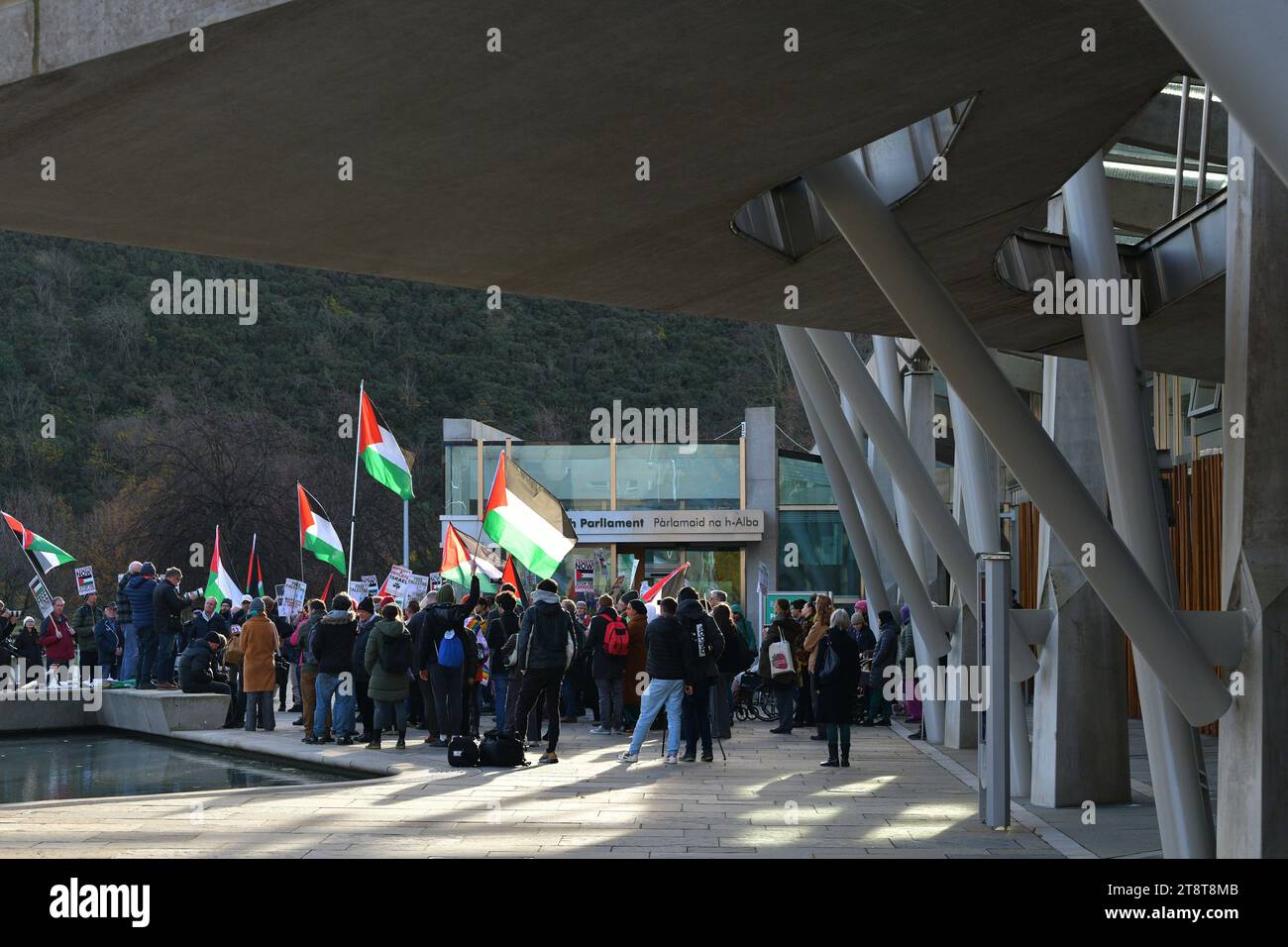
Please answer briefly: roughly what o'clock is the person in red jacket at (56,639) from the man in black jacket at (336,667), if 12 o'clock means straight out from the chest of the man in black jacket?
The person in red jacket is roughly at 11 o'clock from the man in black jacket.

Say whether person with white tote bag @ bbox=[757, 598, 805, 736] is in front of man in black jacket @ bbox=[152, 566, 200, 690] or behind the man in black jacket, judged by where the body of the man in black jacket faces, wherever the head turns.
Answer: in front

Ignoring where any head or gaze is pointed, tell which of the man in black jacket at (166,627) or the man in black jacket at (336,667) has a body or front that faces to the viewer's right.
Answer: the man in black jacket at (166,627)

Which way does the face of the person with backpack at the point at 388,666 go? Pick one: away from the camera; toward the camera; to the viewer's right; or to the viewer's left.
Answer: away from the camera

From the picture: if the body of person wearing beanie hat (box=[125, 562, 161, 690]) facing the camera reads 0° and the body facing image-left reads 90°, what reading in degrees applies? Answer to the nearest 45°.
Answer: approximately 225°

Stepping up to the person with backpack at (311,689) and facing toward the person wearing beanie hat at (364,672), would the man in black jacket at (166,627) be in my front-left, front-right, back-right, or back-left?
back-left

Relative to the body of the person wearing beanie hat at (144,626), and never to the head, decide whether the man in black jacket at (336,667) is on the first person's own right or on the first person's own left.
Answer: on the first person's own right

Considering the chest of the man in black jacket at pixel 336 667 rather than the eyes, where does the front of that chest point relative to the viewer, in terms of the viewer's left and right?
facing away from the viewer

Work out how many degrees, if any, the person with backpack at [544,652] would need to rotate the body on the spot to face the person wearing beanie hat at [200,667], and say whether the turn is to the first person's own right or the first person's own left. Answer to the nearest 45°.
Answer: approximately 45° to the first person's own left

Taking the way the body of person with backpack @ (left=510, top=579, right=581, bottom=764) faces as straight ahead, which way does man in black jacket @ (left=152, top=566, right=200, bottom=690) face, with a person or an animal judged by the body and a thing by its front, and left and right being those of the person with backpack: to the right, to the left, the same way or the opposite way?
to the right

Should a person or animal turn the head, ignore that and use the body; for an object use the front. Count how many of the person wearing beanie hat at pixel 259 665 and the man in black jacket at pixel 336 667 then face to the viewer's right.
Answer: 0

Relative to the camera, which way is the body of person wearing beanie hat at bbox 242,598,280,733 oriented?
away from the camera

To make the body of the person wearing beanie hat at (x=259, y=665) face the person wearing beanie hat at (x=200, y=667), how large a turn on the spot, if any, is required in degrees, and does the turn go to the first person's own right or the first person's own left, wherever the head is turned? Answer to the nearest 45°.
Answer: approximately 45° to the first person's own left

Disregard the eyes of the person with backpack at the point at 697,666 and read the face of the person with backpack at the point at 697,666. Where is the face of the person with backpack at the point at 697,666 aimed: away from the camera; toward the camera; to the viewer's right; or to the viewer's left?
away from the camera

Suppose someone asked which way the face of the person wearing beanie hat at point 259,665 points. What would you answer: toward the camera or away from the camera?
away from the camera

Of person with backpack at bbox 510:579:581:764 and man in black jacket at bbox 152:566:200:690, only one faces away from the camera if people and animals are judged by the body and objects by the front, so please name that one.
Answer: the person with backpack

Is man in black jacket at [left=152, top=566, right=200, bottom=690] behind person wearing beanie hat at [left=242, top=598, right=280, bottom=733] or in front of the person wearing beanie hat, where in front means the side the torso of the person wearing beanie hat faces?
in front

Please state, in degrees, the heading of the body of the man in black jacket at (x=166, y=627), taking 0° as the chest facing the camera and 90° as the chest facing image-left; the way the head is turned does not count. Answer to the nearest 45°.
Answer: approximately 270°

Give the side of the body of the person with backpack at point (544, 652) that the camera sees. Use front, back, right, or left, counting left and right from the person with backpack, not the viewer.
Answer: back
